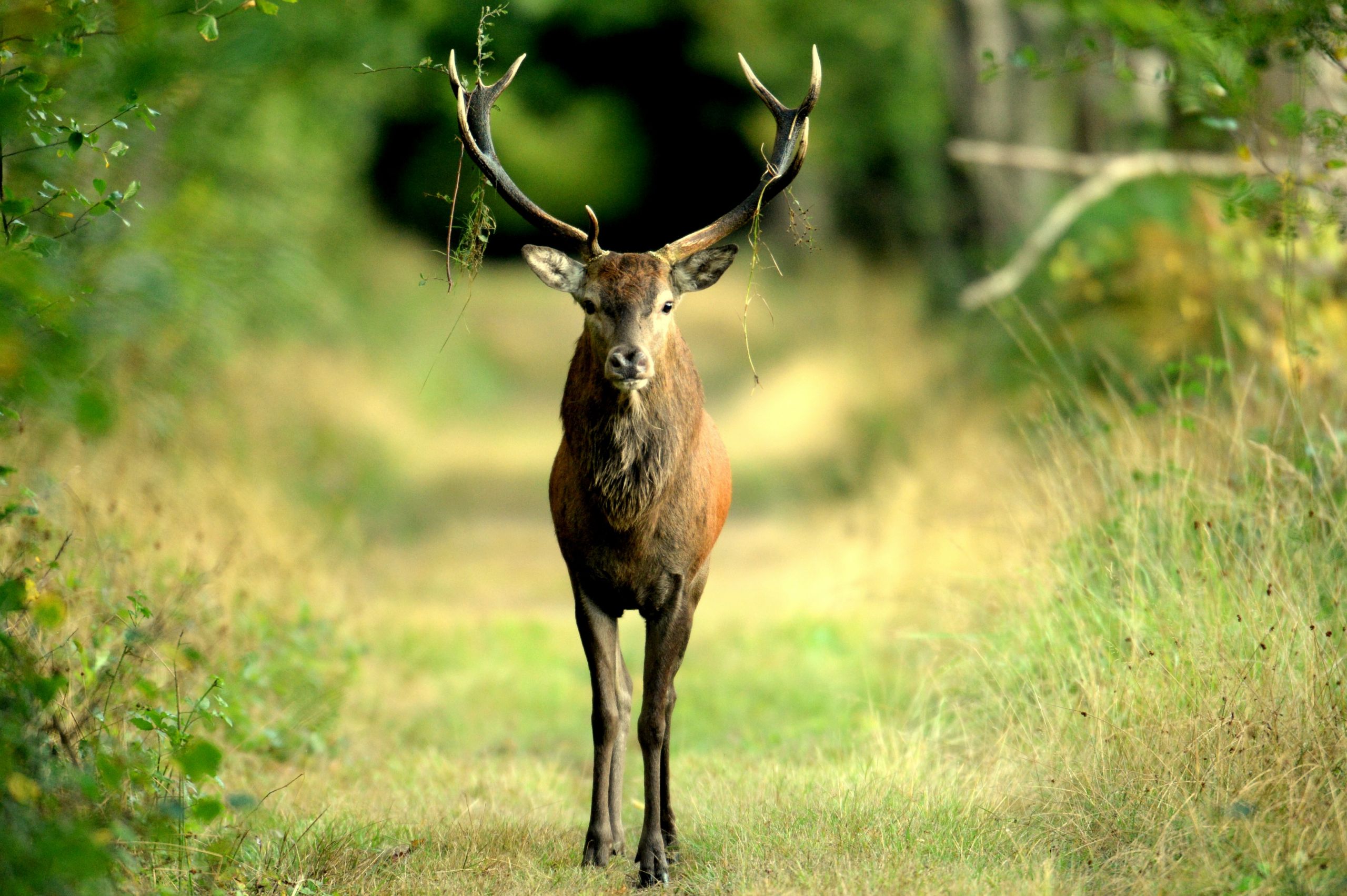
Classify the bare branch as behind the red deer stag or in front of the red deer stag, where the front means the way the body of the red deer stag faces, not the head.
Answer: behind

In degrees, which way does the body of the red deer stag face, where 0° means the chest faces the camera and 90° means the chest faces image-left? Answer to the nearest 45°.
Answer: approximately 0°
